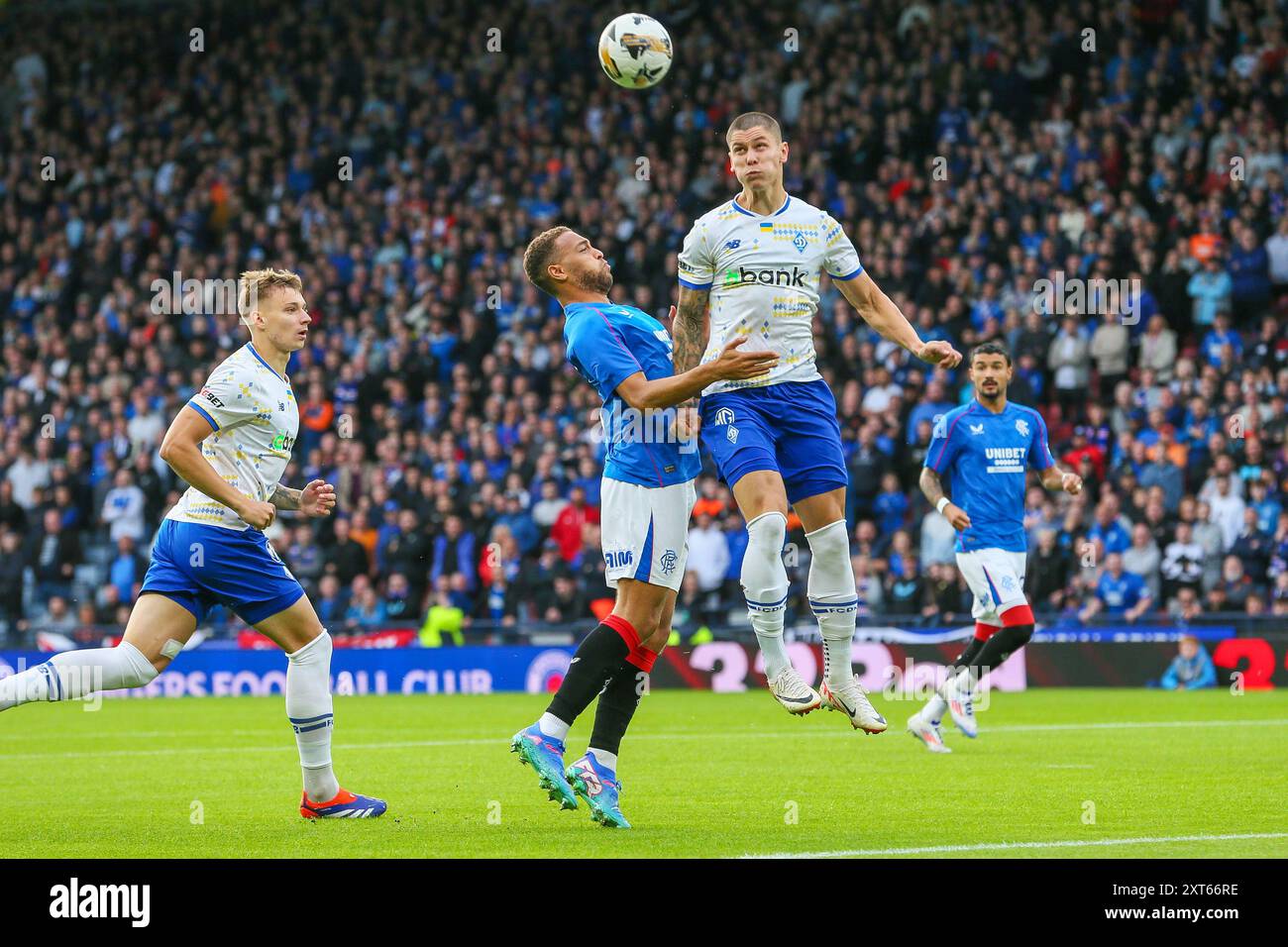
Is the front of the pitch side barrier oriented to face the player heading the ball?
yes

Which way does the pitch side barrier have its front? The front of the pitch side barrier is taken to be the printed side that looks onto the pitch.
toward the camera

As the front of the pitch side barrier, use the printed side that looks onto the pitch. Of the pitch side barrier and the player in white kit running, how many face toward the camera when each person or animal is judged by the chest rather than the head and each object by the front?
1

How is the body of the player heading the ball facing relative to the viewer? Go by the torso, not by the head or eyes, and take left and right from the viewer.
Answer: facing the viewer

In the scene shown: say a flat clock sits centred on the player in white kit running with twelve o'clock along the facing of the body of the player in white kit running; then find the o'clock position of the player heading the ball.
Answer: The player heading the ball is roughly at 12 o'clock from the player in white kit running.

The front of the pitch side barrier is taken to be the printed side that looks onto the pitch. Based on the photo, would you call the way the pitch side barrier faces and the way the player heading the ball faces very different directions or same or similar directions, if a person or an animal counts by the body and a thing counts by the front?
same or similar directions

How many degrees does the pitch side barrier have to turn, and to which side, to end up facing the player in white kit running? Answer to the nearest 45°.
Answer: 0° — it already faces them

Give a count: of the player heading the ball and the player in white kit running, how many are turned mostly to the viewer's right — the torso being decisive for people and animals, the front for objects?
1

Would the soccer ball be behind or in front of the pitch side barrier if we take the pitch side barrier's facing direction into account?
in front

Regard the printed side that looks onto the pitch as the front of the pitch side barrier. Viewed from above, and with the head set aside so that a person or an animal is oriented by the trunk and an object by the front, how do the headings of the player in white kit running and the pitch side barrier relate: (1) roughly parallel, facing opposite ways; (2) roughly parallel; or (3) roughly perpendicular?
roughly perpendicular

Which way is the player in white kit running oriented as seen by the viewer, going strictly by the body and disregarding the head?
to the viewer's right

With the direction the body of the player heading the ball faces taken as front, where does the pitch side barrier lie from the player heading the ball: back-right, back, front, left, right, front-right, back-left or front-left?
back

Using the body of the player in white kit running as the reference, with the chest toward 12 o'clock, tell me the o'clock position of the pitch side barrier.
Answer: The pitch side barrier is roughly at 10 o'clock from the player in white kit running.

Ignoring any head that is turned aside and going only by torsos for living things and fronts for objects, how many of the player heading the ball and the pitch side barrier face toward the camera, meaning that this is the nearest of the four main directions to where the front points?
2
